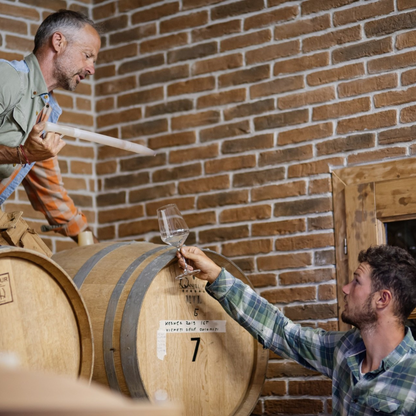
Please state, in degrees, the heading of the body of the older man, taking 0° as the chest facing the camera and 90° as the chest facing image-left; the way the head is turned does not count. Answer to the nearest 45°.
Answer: approximately 270°

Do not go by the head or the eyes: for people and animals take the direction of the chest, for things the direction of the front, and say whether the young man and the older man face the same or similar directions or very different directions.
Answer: very different directions

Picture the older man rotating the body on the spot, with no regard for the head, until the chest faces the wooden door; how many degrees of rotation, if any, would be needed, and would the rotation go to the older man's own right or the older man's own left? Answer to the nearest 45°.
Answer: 0° — they already face it

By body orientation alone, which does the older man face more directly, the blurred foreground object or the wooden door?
the wooden door

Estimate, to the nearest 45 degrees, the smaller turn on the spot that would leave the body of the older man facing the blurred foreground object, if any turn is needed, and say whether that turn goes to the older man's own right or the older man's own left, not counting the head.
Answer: approximately 90° to the older man's own right

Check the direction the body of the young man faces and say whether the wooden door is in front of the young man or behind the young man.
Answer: behind

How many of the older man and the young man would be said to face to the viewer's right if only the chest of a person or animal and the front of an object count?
1

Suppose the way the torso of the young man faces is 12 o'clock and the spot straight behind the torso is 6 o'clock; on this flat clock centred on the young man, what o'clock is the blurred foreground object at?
The blurred foreground object is roughly at 11 o'clock from the young man.

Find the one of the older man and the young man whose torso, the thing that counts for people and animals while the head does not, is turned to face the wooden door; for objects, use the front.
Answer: the older man

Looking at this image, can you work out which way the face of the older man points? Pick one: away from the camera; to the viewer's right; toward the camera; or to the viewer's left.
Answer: to the viewer's right

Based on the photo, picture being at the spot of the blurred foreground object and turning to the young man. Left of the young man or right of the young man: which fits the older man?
left

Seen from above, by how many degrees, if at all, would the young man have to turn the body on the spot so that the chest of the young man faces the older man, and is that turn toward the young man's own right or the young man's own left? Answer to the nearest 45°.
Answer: approximately 45° to the young man's own right
